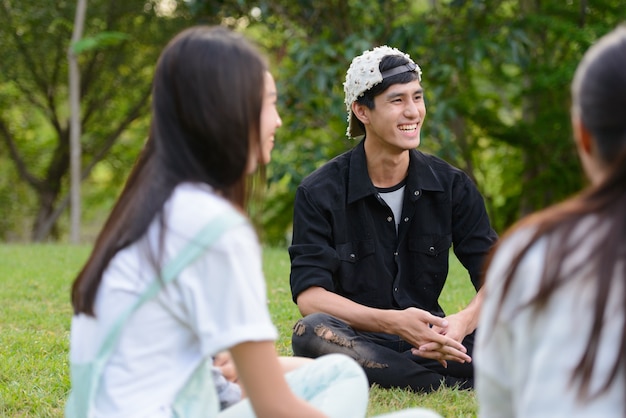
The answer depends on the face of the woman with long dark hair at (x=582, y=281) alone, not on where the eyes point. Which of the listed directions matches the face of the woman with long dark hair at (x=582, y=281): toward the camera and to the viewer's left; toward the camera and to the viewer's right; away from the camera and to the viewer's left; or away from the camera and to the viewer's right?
away from the camera and to the viewer's left

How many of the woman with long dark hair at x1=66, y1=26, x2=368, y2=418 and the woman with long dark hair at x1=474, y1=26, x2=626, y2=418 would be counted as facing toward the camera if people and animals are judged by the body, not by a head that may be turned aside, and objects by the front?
0

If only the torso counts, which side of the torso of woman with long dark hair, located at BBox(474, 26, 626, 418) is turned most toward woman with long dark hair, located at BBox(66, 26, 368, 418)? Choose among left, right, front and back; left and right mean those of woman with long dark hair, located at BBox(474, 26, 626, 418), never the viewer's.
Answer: left

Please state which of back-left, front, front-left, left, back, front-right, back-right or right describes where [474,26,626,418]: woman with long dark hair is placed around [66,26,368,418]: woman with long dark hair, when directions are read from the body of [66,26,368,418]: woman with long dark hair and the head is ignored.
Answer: right

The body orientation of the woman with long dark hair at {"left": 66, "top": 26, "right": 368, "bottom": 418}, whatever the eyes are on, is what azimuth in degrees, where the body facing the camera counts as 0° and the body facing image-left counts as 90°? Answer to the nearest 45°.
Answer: approximately 225°

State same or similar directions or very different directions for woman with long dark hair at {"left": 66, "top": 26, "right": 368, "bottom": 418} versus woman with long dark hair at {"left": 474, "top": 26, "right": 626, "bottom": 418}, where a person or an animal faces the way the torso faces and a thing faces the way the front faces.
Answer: same or similar directions

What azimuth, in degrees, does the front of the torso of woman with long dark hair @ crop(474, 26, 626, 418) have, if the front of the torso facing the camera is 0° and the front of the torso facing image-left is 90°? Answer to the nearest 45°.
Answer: approximately 180°

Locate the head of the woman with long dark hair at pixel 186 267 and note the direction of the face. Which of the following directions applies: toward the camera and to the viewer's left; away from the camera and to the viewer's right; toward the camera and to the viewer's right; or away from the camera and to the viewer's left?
away from the camera and to the viewer's right
